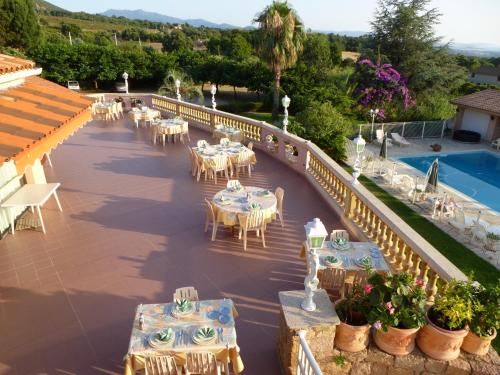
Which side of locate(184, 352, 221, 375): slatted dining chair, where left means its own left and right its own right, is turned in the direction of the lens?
back

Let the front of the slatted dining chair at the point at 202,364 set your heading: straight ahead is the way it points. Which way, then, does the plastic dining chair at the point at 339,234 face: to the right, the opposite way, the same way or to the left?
the opposite way

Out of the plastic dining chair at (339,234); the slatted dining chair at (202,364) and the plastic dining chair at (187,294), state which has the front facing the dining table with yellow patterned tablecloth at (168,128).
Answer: the slatted dining chair at (202,364)

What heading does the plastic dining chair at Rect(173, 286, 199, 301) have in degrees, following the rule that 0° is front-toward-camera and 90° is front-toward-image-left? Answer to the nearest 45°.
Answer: approximately 0°

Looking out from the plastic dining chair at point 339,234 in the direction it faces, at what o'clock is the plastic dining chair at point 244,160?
the plastic dining chair at point 244,160 is roughly at 5 o'clock from the plastic dining chair at point 339,234.

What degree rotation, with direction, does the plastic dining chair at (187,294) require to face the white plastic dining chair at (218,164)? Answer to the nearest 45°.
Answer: approximately 180°

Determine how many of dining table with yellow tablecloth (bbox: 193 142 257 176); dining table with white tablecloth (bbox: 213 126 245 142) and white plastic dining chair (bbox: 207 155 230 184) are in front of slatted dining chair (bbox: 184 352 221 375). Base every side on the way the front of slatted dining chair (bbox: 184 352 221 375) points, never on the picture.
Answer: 3

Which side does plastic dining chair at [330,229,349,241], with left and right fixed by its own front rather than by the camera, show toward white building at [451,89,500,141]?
back

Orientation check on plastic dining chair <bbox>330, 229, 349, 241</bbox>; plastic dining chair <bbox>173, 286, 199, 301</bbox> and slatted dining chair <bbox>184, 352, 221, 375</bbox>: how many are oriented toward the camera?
2

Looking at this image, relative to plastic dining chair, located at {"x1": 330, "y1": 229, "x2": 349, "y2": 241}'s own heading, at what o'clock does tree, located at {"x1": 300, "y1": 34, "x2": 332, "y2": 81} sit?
The tree is roughly at 6 o'clock from the plastic dining chair.

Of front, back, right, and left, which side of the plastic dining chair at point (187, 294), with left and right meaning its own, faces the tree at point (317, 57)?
back

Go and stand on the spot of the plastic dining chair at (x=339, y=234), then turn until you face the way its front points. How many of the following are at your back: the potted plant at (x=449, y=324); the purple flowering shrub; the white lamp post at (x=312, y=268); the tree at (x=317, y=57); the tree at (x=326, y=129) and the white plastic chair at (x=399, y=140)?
4

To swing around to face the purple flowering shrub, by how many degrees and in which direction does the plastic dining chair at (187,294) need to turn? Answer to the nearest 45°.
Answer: approximately 135° to its left
